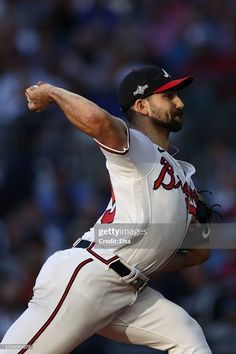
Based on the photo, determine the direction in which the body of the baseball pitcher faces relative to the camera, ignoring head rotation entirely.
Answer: to the viewer's right
